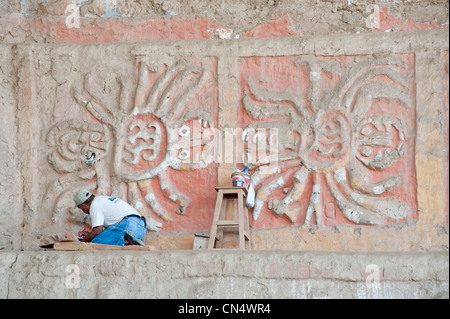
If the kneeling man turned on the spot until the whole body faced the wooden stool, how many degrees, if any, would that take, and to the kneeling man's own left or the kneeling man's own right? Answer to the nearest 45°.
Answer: approximately 180°

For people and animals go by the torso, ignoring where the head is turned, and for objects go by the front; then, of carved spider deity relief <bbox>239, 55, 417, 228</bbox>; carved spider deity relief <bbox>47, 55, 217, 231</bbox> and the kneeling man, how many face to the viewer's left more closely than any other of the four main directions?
1

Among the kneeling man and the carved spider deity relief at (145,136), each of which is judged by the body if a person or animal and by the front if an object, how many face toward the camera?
1

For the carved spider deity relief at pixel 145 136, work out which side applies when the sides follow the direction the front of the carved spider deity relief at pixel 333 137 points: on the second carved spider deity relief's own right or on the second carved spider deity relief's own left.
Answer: on the second carved spider deity relief's own right

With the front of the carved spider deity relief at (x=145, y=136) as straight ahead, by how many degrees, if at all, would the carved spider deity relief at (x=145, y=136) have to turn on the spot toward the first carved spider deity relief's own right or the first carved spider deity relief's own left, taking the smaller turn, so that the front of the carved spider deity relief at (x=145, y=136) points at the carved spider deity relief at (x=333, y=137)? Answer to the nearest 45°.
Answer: approximately 90° to the first carved spider deity relief's own left

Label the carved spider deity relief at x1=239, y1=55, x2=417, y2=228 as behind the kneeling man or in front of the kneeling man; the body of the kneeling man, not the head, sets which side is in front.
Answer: behind

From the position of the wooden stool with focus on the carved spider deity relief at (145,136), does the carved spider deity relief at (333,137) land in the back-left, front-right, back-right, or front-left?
back-right

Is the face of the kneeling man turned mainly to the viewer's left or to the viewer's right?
to the viewer's left

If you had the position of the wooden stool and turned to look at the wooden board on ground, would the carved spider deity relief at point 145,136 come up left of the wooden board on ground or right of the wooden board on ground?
right

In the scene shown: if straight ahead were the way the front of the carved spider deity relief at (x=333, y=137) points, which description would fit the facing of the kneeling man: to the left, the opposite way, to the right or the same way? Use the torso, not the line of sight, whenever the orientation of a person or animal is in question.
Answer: to the right

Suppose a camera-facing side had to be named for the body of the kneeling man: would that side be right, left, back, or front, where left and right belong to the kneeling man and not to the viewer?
left

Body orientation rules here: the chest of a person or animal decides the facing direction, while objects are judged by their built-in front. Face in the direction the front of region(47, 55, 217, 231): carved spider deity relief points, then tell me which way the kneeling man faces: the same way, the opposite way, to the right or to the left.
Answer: to the right
